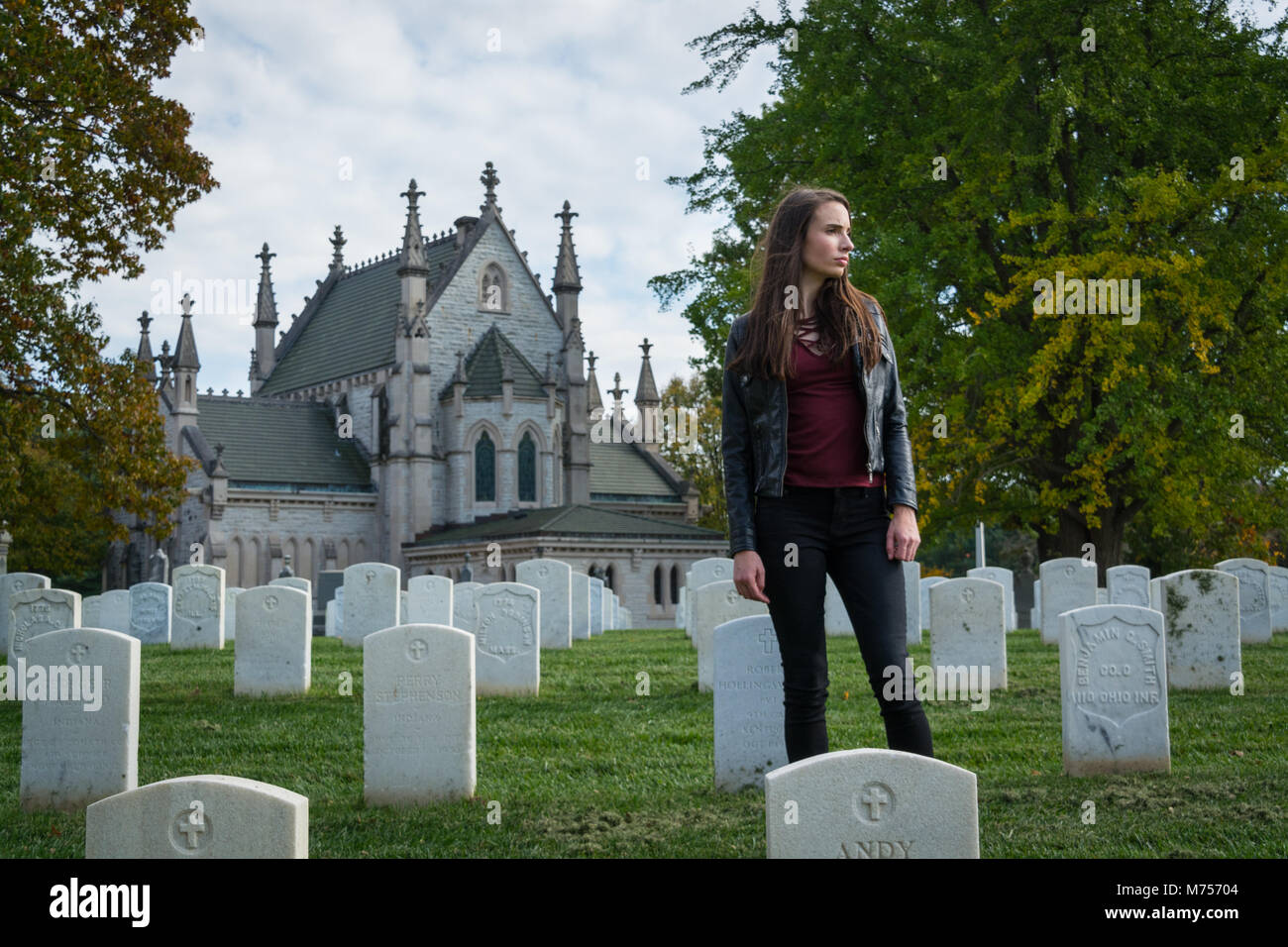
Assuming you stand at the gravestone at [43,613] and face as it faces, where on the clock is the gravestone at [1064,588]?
the gravestone at [1064,588] is roughly at 9 o'clock from the gravestone at [43,613].

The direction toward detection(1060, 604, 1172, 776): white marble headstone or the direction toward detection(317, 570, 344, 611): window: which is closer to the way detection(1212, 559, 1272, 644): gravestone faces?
the white marble headstone

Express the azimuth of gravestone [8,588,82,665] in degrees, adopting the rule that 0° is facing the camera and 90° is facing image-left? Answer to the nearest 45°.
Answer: approximately 0°

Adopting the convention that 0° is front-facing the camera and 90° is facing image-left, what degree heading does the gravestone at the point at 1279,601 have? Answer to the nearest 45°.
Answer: approximately 0°

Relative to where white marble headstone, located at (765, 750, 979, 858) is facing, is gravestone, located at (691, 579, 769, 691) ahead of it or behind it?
behind

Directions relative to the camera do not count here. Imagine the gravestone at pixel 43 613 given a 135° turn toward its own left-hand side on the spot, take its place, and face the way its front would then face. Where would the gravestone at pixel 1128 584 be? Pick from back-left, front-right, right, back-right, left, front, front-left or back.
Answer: front-right

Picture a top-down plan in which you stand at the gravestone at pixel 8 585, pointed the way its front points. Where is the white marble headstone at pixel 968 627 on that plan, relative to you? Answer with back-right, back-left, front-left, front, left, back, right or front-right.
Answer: front-left

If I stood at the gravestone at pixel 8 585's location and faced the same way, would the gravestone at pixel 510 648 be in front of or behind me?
in front

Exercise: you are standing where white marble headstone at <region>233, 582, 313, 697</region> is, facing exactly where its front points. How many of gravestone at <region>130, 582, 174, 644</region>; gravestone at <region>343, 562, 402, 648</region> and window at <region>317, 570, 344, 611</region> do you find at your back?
3
